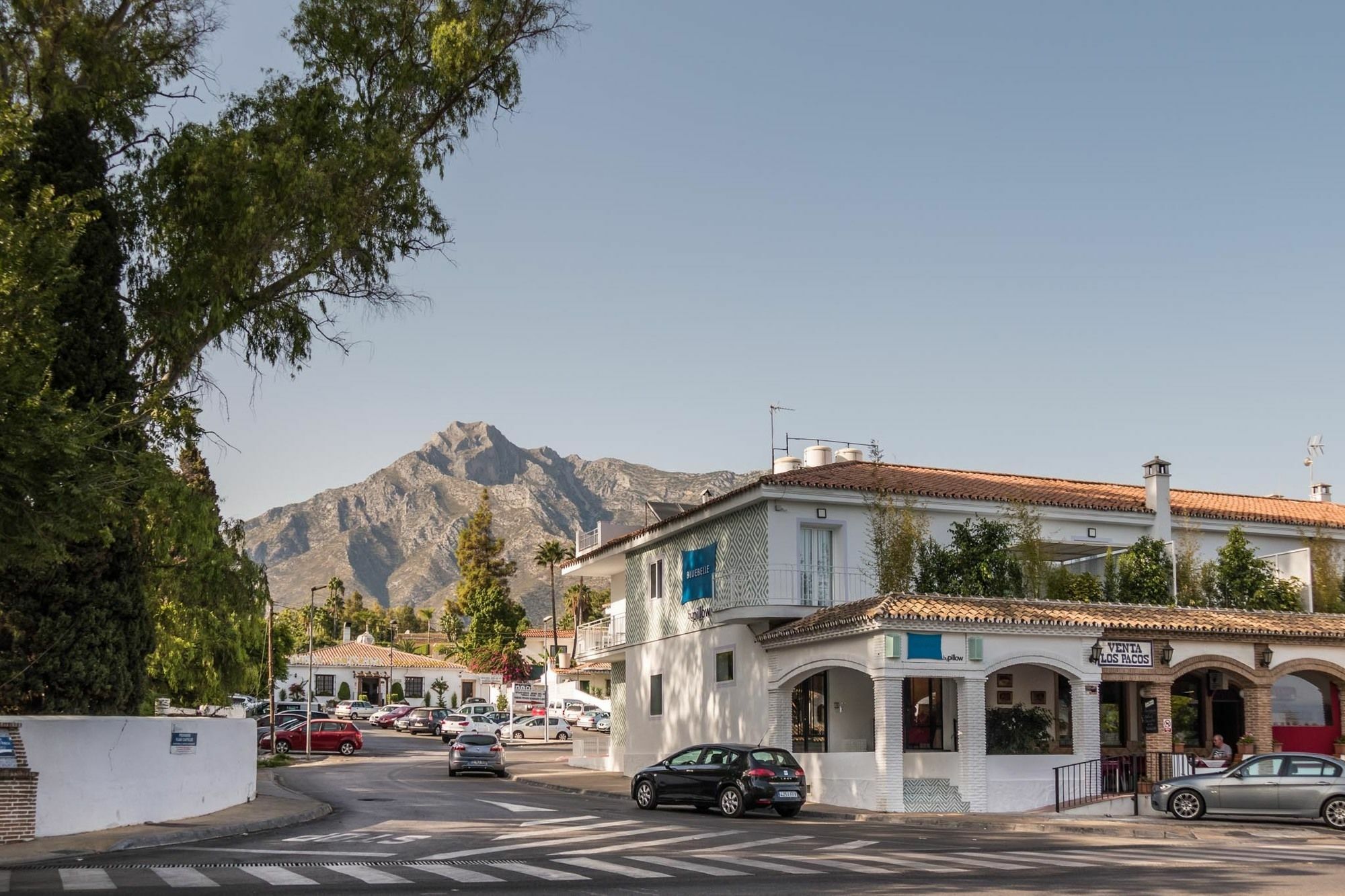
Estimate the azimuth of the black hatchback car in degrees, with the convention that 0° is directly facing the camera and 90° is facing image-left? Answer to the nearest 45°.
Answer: approximately 135°

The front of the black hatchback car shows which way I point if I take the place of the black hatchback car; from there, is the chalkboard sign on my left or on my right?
on my right

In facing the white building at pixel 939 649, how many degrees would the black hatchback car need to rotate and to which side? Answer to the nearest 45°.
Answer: approximately 90° to its right

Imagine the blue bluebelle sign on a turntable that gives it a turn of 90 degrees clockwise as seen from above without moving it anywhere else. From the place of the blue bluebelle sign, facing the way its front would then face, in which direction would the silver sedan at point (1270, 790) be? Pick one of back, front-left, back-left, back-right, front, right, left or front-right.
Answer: back

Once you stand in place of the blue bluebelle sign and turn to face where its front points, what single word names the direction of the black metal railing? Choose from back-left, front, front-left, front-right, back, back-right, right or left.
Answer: left

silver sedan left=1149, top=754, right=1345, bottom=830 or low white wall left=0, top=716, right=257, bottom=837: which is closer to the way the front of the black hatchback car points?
the low white wall

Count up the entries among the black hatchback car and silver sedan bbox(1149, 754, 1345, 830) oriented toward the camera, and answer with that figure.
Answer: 0

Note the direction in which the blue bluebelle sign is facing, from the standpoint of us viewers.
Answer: facing the viewer and to the left of the viewer

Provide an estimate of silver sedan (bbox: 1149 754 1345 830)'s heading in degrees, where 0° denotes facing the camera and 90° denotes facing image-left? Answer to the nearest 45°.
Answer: approximately 90°

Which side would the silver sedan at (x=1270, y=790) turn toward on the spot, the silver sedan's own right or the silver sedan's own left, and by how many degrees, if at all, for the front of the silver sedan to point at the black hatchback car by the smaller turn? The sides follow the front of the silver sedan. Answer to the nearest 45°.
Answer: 0° — it already faces it
